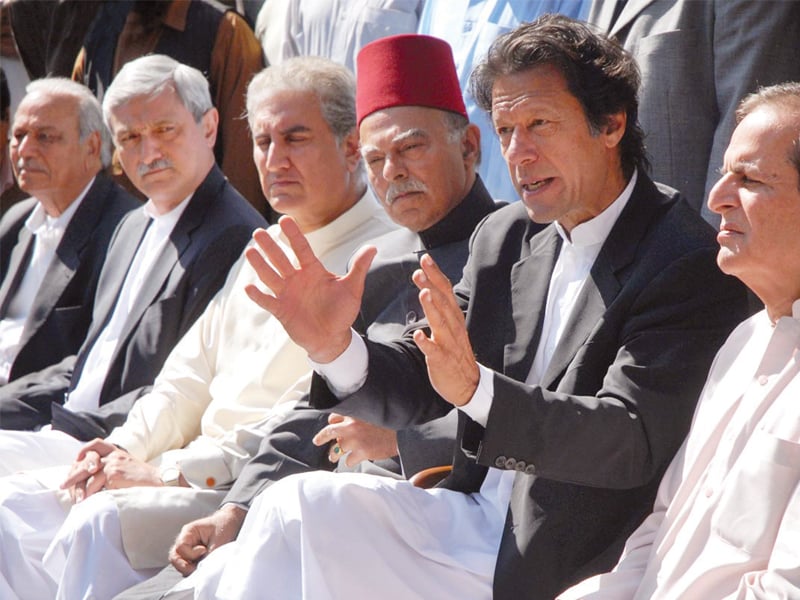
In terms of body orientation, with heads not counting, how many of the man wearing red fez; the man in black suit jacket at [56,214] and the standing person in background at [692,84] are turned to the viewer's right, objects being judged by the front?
0

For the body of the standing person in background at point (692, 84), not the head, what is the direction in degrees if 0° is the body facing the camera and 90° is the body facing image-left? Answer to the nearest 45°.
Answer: approximately 45°

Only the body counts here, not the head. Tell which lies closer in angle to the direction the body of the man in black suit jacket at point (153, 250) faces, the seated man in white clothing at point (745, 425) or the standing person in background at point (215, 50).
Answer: the seated man in white clothing

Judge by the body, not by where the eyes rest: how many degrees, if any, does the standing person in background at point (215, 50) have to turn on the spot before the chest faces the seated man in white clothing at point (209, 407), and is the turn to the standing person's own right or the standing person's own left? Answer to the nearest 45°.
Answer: approximately 45° to the standing person's own left

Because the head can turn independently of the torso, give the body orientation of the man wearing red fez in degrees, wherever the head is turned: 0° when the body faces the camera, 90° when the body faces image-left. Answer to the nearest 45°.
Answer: approximately 45°

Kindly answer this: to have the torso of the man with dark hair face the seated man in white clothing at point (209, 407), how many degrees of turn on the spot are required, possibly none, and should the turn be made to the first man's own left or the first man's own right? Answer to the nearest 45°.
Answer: approximately 90° to the first man's own right

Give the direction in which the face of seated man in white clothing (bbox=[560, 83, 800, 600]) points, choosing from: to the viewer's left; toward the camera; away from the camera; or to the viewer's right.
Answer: to the viewer's left

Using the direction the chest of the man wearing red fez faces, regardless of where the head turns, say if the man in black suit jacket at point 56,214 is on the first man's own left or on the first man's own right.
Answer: on the first man's own right

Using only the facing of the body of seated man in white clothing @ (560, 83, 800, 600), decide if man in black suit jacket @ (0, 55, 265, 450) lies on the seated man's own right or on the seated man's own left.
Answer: on the seated man's own right

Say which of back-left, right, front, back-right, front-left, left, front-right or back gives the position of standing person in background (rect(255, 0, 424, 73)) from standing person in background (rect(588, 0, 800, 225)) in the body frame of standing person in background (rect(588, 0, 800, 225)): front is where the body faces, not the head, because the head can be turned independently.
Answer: right

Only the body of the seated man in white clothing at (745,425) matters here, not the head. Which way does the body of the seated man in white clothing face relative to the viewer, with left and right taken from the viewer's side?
facing the viewer and to the left of the viewer

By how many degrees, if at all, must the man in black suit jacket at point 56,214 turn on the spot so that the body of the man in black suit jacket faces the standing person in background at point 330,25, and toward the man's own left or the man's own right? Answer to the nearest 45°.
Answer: approximately 135° to the man's own left

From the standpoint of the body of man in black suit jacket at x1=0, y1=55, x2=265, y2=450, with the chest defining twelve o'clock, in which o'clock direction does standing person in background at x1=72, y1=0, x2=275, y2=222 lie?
The standing person in background is roughly at 5 o'clock from the man in black suit jacket.

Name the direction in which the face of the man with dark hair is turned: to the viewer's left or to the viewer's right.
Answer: to the viewer's left
